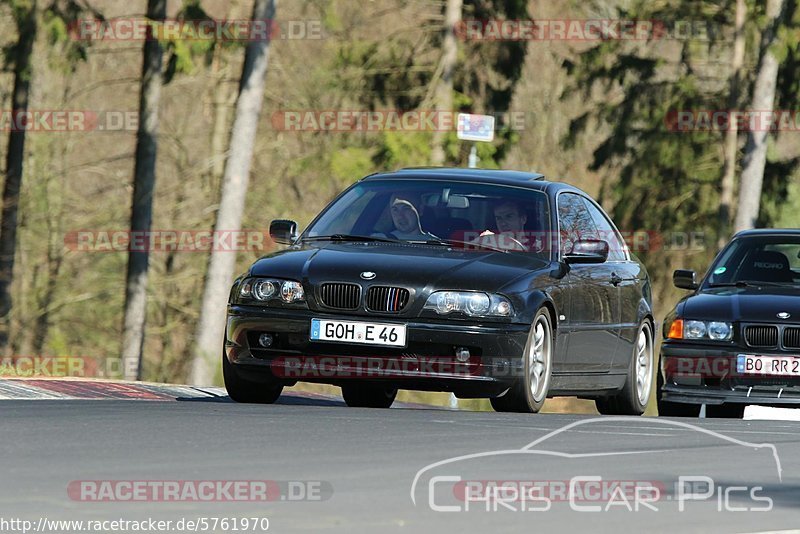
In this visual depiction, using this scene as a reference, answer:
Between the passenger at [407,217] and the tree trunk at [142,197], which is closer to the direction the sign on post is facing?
the passenger

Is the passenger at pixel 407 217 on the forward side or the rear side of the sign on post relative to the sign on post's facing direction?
on the forward side

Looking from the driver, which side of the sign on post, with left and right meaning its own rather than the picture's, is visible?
front

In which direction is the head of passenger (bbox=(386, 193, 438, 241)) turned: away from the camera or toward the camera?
toward the camera

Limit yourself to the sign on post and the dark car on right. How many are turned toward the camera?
2

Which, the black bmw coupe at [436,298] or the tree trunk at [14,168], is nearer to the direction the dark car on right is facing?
the black bmw coupe

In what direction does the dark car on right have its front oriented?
toward the camera

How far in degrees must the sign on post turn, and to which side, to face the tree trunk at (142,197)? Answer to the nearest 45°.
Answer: approximately 135° to its right

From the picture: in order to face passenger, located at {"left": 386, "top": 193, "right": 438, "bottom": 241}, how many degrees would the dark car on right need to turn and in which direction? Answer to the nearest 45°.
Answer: approximately 45° to its right

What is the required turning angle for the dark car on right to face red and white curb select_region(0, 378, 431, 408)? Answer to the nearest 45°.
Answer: approximately 90° to its right

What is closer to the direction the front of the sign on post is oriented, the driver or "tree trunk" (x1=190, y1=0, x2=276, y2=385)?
the driver

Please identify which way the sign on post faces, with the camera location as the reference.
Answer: facing the viewer

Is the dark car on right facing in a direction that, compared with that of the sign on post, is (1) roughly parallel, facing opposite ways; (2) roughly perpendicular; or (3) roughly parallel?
roughly parallel

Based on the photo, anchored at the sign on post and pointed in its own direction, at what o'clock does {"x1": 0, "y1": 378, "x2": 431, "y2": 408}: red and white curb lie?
The red and white curb is roughly at 1 o'clock from the sign on post.

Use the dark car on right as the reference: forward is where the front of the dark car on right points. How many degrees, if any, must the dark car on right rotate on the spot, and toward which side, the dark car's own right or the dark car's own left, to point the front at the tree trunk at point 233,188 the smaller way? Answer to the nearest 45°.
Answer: approximately 135° to the dark car's own right
